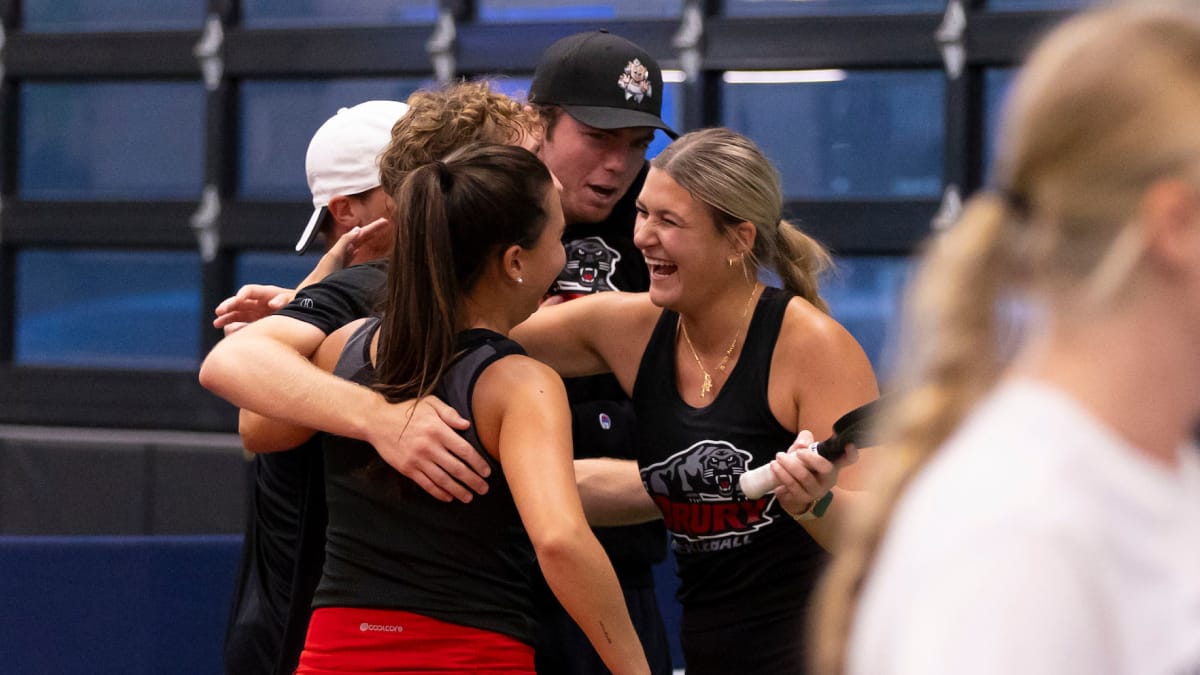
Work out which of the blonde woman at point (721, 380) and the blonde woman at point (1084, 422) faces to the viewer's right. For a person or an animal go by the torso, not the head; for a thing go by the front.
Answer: the blonde woman at point (1084, 422)

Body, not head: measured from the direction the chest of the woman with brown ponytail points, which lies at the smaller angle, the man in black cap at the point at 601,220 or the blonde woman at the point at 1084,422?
the man in black cap

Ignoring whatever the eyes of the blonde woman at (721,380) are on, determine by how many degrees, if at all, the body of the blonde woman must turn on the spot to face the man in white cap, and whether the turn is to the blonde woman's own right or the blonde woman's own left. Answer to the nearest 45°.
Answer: approximately 45° to the blonde woman's own right

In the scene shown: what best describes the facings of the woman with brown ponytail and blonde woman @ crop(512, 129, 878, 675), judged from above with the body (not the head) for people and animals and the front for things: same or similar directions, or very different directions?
very different directions

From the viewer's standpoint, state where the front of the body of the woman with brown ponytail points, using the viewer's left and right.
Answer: facing away from the viewer and to the right of the viewer

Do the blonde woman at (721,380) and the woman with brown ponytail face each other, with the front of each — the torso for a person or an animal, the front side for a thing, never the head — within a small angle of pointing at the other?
yes

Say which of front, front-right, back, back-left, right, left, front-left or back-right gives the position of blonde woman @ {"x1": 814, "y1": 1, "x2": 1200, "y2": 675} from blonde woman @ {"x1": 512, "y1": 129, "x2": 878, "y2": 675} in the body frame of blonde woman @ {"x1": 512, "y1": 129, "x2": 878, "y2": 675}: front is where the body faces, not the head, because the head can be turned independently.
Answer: front-left

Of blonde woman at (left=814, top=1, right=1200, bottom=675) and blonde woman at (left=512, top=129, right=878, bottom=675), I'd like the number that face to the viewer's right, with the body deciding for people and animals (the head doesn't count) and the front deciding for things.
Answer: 1

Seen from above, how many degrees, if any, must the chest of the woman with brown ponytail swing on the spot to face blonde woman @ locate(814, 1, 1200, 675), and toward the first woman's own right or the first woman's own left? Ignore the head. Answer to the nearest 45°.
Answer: approximately 135° to the first woman's own right
